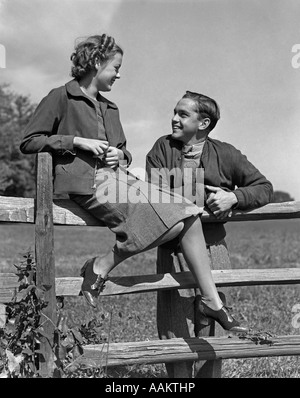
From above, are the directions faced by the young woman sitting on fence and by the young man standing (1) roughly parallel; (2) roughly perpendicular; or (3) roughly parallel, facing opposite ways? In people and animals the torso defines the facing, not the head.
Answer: roughly perpendicular

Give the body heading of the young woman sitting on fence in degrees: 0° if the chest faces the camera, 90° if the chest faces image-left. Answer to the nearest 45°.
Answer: approximately 315°

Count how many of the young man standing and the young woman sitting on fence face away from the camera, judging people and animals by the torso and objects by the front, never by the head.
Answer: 0

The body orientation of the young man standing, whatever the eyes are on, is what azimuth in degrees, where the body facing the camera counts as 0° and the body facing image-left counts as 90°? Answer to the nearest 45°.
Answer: approximately 45°

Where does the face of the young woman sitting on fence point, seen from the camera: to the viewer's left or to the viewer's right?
to the viewer's right

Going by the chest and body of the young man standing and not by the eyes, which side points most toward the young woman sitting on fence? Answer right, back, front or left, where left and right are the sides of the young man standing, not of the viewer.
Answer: front
